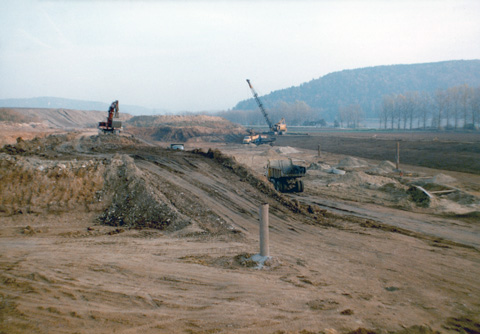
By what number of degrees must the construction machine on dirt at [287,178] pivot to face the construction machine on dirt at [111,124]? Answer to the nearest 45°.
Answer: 0° — it already faces it

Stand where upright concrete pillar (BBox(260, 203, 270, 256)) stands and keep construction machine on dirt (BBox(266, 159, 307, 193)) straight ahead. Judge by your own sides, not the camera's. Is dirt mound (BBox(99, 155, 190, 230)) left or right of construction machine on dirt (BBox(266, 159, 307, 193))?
left

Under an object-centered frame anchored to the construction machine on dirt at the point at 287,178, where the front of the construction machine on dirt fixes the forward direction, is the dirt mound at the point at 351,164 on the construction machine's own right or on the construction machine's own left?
on the construction machine's own right

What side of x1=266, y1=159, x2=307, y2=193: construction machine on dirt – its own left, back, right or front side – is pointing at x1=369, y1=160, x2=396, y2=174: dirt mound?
right

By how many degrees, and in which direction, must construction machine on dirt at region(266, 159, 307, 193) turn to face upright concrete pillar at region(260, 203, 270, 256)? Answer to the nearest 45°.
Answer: approximately 135° to its left

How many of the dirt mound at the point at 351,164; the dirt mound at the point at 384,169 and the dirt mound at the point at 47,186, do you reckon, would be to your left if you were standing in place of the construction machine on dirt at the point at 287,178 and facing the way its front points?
1

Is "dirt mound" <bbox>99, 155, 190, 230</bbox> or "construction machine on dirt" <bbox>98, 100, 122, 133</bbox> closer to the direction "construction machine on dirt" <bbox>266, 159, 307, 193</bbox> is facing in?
the construction machine on dirt

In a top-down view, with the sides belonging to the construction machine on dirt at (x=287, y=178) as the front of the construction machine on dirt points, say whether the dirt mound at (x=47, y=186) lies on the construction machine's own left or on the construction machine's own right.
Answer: on the construction machine's own left

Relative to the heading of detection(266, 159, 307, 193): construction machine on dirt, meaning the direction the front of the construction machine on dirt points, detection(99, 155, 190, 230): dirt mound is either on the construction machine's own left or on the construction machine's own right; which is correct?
on the construction machine's own left

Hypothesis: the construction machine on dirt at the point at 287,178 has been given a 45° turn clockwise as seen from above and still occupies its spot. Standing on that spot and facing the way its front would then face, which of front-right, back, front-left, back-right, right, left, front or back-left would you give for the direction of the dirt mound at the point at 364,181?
front-right

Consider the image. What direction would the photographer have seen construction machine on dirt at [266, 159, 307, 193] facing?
facing away from the viewer and to the left of the viewer
